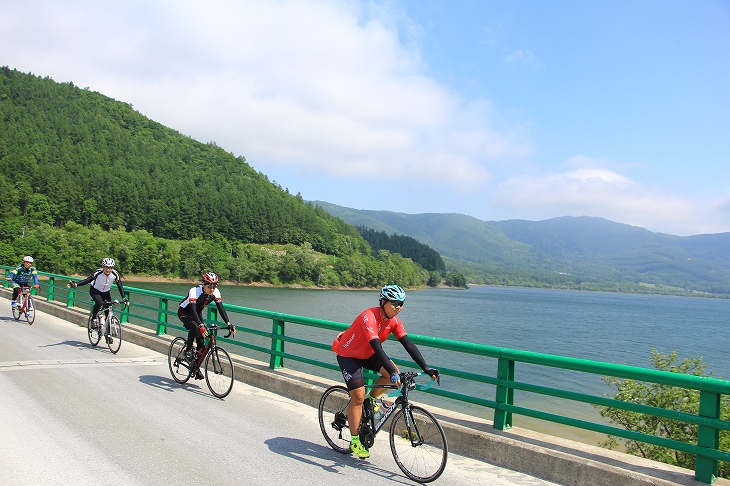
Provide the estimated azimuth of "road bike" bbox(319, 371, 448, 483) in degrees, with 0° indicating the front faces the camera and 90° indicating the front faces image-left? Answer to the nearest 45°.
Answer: approximately 315°

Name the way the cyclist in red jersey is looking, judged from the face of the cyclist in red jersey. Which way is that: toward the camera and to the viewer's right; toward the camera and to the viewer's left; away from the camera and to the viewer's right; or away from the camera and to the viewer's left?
toward the camera and to the viewer's right

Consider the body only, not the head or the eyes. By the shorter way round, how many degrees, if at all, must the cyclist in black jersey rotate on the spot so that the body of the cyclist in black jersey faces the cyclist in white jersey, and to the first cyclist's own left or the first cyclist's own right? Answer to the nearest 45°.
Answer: approximately 180°

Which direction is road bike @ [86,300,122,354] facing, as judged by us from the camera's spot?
facing the viewer and to the right of the viewer

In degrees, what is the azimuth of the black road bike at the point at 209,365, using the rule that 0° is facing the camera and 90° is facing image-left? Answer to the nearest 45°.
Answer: approximately 315°

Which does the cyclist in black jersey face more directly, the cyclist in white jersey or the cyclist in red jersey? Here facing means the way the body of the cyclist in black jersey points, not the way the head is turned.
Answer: the cyclist in red jersey

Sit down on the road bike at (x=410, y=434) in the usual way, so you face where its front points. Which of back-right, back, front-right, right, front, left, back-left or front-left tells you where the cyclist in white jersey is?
back

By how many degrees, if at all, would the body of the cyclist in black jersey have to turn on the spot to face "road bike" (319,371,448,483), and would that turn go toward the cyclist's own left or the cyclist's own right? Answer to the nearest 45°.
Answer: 0° — they already face it

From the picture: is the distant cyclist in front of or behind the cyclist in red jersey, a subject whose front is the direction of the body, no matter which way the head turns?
behind

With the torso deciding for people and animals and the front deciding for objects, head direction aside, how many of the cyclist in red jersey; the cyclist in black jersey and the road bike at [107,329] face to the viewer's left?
0

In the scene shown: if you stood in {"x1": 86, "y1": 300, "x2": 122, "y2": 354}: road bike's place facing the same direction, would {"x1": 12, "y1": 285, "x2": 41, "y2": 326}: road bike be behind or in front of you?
behind

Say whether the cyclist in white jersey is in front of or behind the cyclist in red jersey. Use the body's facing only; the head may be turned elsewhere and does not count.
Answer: behind

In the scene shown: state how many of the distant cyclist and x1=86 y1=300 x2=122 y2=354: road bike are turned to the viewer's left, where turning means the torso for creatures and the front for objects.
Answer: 0

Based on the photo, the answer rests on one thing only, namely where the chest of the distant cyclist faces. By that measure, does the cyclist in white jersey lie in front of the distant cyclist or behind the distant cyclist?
in front

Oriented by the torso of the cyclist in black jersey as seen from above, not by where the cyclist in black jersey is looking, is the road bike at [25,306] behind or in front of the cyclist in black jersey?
behind
